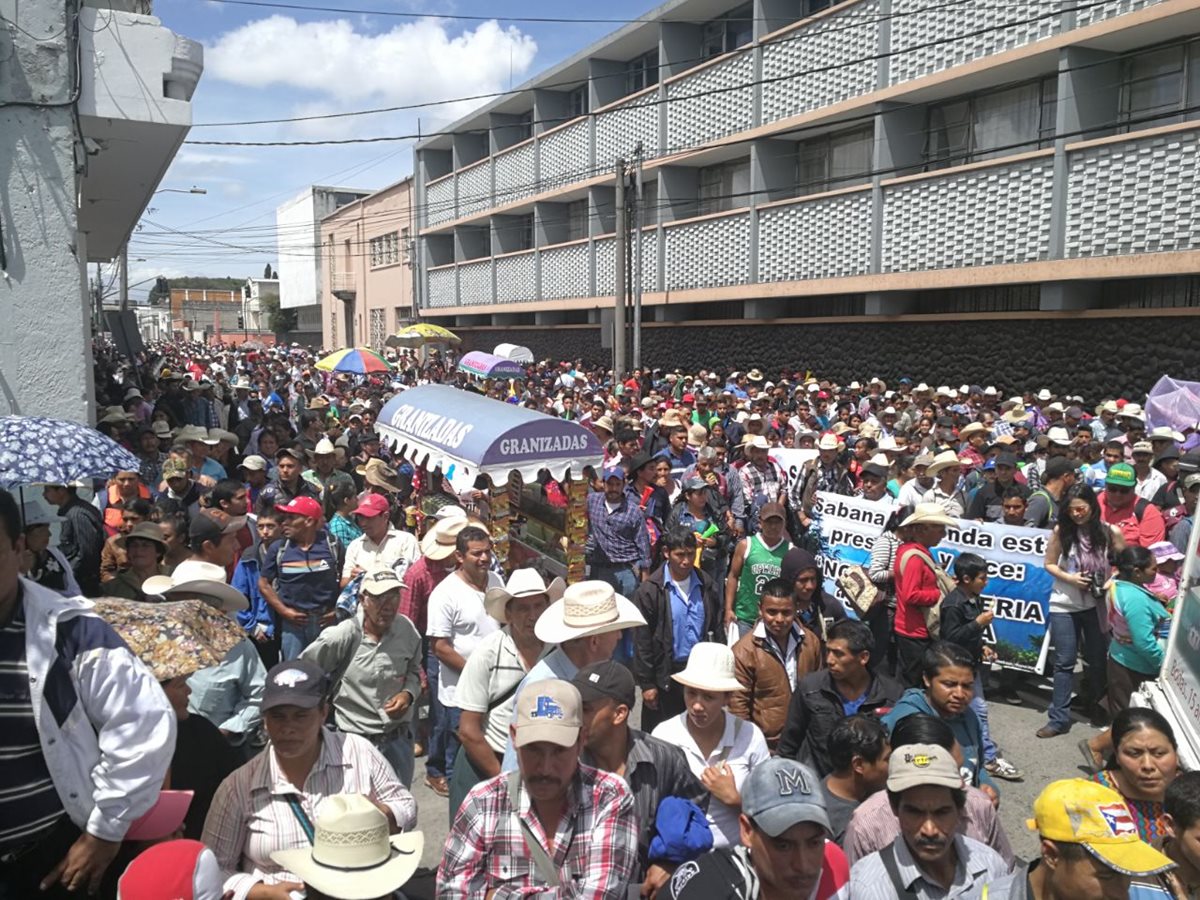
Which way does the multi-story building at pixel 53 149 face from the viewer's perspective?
to the viewer's right

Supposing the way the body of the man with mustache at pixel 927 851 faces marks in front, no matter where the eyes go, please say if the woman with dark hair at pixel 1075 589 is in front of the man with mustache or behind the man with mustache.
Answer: behind

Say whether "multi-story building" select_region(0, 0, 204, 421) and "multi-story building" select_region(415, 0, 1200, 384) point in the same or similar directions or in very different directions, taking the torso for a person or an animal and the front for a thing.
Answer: very different directions

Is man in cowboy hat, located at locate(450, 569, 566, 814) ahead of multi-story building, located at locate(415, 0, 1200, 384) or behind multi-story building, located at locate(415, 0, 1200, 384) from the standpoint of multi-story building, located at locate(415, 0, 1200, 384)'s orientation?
ahead

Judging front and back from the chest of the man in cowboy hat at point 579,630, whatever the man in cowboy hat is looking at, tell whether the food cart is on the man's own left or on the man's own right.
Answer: on the man's own left

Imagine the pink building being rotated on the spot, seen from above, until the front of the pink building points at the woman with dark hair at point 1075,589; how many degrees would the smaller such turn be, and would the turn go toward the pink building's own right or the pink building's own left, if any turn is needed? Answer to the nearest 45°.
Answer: approximately 45° to the pink building's own left
